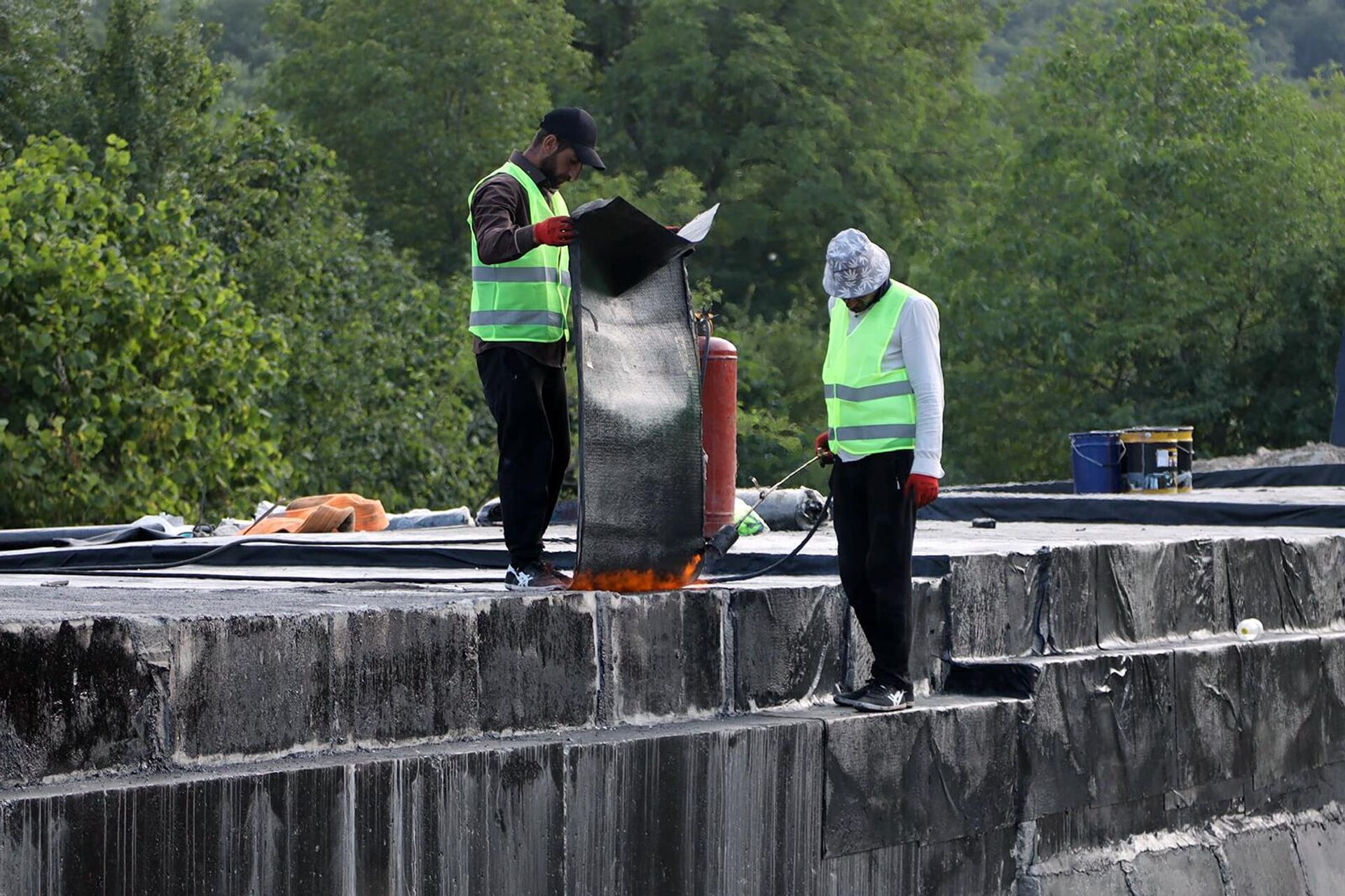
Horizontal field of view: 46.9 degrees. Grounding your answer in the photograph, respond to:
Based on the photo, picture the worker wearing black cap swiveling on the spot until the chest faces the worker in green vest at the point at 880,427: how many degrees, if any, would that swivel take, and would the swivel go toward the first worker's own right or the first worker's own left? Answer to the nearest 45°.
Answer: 0° — they already face them

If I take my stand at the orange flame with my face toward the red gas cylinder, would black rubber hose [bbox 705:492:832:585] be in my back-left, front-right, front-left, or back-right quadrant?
front-right

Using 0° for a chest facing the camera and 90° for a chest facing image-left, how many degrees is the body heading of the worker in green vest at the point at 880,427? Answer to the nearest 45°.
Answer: approximately 45°

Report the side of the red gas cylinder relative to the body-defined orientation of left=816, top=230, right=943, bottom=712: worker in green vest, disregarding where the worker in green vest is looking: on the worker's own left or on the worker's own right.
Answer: on the worker's own right

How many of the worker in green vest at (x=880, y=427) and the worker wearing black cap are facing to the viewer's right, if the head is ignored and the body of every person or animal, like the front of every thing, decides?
1

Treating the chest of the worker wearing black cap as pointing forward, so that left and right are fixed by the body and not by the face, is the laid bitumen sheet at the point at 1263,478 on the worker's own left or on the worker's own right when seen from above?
on the worker's own left

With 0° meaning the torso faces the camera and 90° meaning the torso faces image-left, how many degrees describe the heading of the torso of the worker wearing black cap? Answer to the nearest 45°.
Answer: approximately 270°

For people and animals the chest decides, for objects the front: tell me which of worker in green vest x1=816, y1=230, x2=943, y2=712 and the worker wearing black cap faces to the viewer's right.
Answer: the worker wearing black cap

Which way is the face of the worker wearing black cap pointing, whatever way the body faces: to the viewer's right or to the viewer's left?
to the viewer's right

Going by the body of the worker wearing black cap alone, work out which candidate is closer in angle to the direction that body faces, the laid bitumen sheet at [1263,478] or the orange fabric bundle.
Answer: the laid bitumen sheet

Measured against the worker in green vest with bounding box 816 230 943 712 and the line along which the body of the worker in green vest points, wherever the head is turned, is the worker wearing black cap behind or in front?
in front

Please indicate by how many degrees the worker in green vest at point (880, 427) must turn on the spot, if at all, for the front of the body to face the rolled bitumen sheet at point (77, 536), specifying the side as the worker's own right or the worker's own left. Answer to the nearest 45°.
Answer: approximately 90° to the worker's own right
